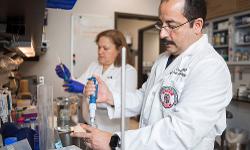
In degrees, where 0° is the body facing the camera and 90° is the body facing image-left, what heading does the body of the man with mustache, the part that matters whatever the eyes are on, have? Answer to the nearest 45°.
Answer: approximately 45°

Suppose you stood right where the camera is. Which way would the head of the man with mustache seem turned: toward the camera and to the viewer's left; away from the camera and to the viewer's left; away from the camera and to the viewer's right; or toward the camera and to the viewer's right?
toward the camera and to the viewer's left

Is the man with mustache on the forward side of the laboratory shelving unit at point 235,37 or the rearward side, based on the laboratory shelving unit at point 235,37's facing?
on the forward side

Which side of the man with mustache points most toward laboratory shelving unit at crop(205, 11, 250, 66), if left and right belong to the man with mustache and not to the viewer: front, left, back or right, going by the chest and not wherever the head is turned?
back

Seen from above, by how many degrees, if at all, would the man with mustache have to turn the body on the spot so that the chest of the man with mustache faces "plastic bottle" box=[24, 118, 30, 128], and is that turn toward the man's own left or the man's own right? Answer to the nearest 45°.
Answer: approximately 90° to the man's own right

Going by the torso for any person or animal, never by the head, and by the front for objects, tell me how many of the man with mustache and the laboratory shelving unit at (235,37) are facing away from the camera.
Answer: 0

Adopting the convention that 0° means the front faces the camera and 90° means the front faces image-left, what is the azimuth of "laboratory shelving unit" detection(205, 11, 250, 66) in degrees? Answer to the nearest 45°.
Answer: approximately 45°
